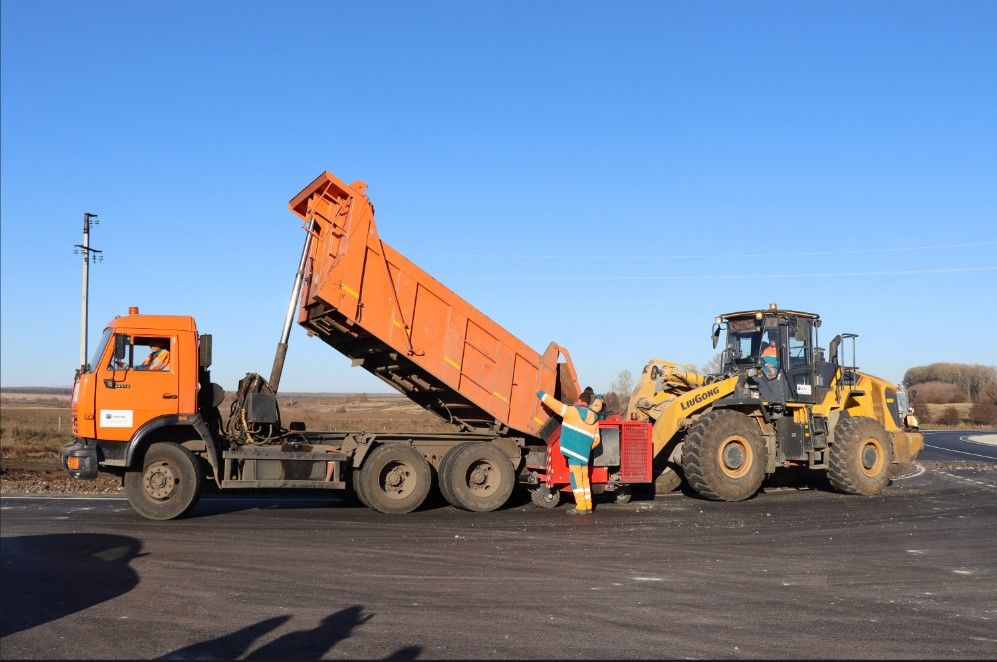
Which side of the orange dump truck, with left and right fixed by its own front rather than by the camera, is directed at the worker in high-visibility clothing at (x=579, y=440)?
back

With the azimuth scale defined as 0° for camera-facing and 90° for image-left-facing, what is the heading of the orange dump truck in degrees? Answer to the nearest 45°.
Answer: approximately 90°

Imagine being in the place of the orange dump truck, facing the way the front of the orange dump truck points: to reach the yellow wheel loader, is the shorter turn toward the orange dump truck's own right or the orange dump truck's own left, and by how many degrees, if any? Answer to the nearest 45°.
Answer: approximately 180°

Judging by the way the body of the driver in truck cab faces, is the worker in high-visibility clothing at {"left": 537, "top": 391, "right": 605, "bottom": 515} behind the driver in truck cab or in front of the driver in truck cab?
behind

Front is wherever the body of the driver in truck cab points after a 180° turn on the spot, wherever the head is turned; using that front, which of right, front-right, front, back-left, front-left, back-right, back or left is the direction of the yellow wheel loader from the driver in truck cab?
front

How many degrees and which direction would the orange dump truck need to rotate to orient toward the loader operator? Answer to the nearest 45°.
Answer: approximately 180°

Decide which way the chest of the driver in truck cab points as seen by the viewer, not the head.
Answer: to the viewer's left

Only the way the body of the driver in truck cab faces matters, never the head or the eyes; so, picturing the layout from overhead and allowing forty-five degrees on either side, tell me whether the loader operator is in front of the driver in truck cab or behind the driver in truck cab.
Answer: behind
